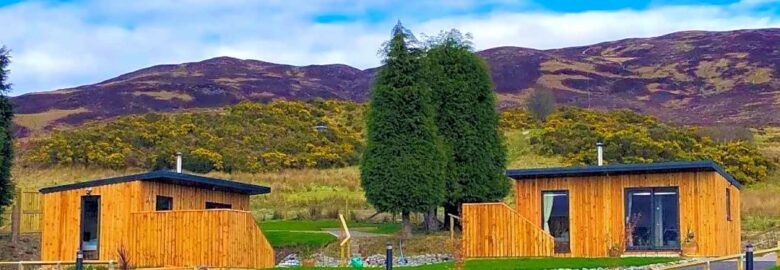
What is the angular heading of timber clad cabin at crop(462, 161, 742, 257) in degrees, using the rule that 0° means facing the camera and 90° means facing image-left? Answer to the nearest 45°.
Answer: approximately 0°

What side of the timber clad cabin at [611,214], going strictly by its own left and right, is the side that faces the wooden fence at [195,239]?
right

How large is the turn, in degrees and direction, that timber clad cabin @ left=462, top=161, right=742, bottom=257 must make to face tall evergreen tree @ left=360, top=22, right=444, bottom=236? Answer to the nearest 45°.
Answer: approximately 135° to its right

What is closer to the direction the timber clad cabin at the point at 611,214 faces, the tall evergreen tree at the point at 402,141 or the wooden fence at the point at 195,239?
the wooden fence

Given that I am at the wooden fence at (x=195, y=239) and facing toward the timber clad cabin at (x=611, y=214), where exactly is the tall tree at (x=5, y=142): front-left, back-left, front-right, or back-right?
back-left

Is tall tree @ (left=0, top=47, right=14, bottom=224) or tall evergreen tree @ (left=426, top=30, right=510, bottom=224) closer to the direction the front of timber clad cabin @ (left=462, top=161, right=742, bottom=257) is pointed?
the tall tree

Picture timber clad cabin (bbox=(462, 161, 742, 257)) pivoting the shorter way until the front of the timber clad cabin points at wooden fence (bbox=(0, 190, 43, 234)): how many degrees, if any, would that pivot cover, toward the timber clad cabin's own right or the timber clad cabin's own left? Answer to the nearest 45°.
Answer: approximately 90° to the timber clad cabin's own right

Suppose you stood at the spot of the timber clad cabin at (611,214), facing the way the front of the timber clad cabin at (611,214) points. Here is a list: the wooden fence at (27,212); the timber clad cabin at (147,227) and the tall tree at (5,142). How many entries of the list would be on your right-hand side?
3

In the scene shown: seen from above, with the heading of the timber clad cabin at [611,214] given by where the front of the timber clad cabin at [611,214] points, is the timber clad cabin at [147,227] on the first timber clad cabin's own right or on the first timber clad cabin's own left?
on the first timber clad cabin's own right
